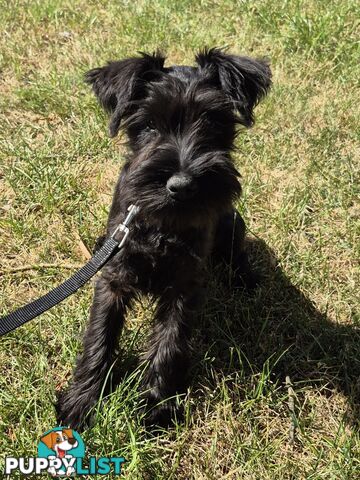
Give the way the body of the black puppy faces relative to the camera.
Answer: toward the camera
